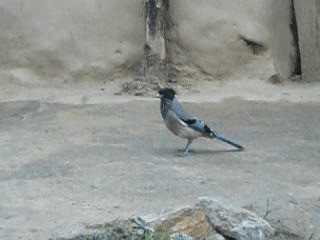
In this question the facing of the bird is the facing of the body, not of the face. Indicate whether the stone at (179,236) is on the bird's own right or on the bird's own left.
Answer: on the bird's own left

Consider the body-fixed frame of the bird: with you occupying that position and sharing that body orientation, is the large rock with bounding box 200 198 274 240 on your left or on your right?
on your left

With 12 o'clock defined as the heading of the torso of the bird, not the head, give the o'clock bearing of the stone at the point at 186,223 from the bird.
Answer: The stone is roughly at 9 o'clock from the bird.

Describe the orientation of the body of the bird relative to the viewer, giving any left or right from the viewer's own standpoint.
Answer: facing to the left of the viewer
